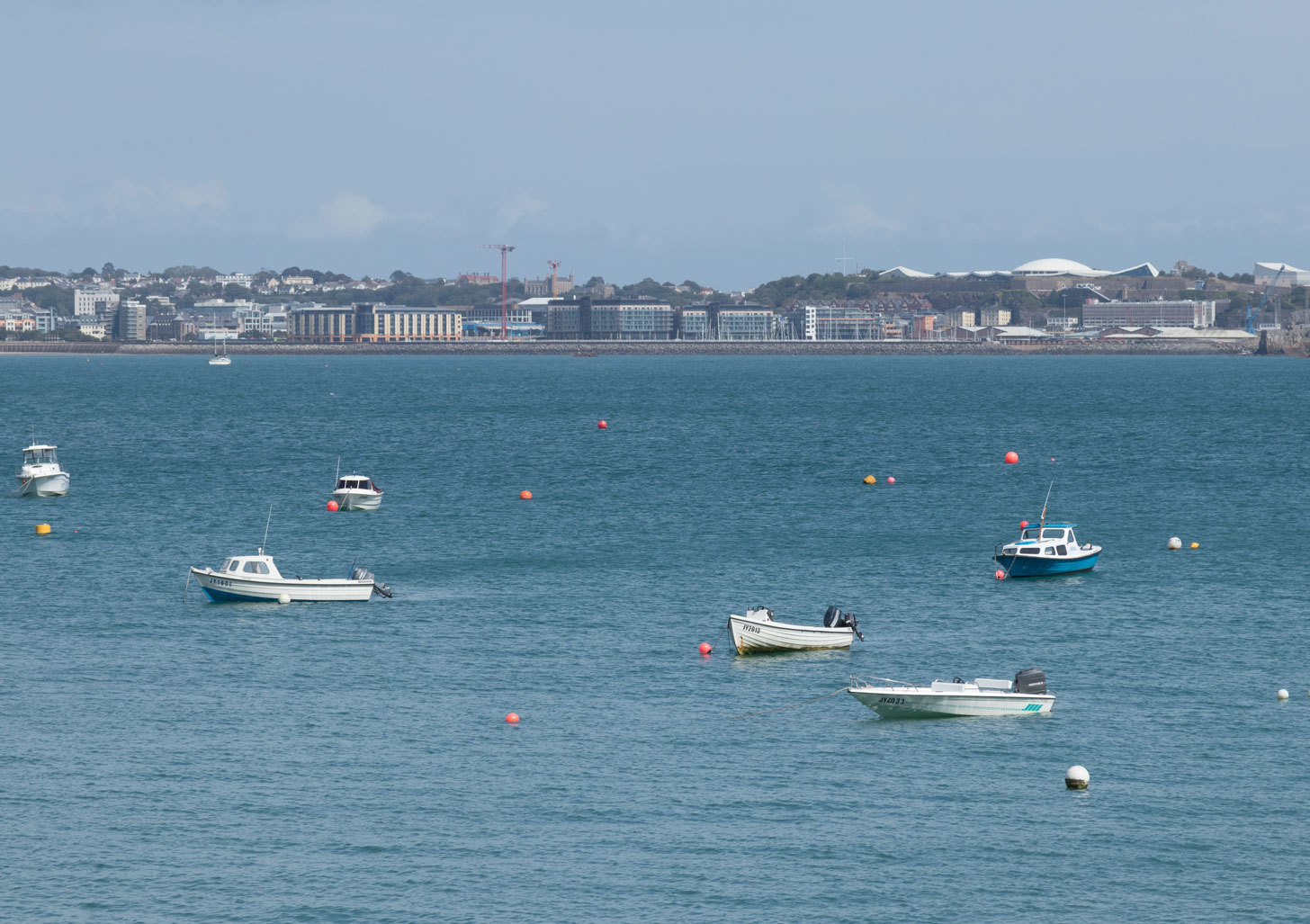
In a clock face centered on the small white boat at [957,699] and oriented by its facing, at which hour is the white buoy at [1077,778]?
The white buoy is roughly at 8 o'clock from the small white boat.

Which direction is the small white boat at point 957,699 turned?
to the viewer's left
